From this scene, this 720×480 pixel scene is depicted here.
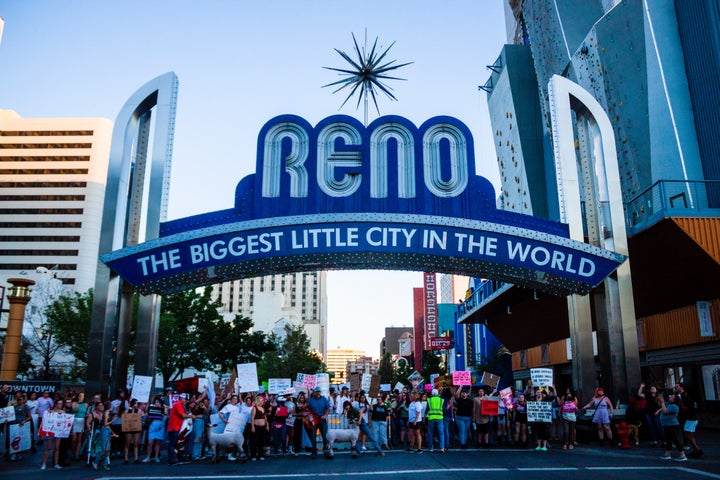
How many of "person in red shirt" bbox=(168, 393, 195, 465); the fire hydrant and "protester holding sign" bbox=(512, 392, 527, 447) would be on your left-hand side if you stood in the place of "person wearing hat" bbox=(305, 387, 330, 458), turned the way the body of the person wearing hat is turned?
2

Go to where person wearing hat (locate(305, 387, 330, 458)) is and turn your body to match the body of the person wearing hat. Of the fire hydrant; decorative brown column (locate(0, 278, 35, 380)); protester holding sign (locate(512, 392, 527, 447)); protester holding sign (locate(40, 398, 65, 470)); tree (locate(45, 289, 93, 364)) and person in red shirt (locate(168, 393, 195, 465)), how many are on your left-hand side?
2

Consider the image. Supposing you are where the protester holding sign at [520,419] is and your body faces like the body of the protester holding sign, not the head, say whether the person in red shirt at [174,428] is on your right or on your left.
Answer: on your right

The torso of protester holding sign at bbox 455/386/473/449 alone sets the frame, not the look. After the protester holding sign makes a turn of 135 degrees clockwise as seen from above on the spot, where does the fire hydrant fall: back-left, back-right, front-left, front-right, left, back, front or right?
back-right

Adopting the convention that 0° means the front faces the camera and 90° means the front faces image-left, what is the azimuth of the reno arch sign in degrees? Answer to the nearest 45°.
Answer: approximately 0°

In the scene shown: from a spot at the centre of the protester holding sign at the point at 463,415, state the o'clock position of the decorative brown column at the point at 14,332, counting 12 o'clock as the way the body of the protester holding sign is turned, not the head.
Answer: The decorative brown column is roughly at 4 o'clock from the protester holding sign.

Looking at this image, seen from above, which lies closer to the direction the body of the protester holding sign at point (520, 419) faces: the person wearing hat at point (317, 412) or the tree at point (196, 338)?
the person wearing hat

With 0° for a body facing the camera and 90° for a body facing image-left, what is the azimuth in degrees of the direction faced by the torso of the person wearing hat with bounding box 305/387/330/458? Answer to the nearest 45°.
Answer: approximately 0°
